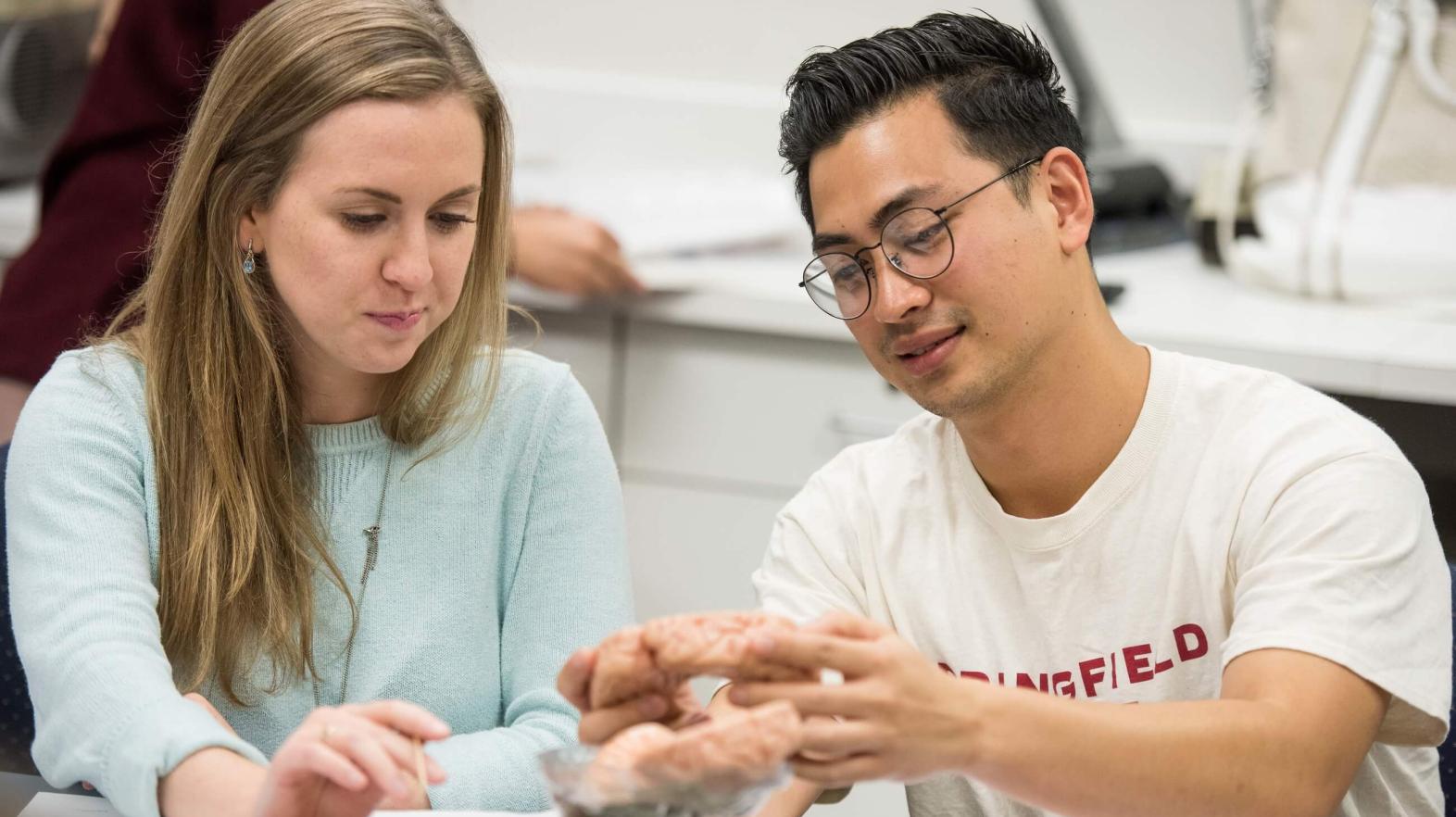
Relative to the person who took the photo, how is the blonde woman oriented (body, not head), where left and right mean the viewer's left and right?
facing the viewer and to the right of the viewer

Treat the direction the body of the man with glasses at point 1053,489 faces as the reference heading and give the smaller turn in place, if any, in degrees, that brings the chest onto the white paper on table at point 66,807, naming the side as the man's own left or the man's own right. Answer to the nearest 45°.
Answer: approximately 45° to the man's own right

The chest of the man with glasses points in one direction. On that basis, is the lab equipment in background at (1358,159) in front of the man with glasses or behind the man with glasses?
behind

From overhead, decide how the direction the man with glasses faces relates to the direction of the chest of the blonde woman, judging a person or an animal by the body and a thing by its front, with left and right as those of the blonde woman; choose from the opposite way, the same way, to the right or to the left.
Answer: to the right

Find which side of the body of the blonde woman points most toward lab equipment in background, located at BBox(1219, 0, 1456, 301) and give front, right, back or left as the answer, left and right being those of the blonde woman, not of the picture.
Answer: left

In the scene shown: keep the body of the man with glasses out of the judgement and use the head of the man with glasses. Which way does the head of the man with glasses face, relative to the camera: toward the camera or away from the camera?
toward the camera

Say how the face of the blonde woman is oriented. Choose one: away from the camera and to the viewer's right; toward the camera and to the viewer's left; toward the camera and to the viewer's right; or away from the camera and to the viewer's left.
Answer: toward the camera and to the viewer's right

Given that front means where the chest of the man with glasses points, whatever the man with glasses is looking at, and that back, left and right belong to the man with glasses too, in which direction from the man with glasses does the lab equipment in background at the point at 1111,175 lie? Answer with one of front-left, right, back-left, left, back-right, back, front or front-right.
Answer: back-right

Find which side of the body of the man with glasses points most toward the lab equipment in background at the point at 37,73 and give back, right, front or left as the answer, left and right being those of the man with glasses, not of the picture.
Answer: right

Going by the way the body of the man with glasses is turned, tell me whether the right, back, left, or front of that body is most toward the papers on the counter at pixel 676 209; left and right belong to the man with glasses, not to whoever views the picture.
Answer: right

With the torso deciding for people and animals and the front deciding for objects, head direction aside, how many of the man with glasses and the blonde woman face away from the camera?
0

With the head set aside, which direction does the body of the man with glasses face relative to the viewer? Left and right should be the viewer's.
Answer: facing the viewer and to the left of the viewer

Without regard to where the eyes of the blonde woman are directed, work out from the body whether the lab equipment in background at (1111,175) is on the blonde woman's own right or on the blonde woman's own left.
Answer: on the blonde woman's own left

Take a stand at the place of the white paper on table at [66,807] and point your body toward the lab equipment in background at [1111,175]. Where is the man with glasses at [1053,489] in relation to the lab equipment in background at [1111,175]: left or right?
right
